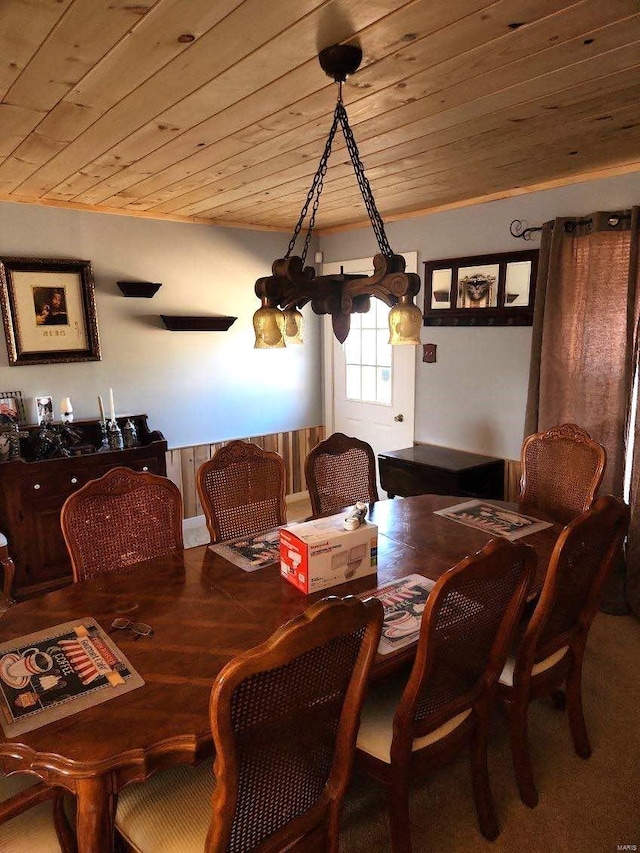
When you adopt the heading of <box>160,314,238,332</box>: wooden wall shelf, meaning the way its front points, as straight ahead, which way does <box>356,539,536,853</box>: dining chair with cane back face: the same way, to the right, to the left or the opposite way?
the opposite way

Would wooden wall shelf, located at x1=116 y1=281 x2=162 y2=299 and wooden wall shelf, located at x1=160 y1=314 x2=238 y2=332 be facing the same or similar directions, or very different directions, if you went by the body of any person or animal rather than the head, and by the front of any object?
same or similar directions

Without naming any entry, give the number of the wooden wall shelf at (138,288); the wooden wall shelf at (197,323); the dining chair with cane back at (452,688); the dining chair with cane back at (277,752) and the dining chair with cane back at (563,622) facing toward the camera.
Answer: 2

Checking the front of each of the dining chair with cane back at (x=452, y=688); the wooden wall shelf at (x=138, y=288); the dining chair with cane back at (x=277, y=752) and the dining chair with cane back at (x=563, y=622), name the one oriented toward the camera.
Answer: the wooden wall shelf

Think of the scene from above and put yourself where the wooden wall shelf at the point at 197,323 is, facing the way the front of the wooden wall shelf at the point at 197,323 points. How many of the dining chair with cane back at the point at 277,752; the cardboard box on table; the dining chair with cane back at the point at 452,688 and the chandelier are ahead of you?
4

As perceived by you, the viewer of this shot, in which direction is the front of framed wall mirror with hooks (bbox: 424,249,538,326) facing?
facing the viewer and to the left of the viewer

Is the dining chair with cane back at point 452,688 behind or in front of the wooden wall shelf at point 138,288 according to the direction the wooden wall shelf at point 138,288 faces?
in front

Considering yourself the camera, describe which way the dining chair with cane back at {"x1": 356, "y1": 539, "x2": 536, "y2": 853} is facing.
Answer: facing away from the viewer and to the left of the viewer

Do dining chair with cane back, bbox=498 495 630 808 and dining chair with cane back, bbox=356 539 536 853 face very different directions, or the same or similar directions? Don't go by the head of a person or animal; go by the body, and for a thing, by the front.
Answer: same or similar directions

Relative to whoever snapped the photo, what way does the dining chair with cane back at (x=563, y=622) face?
facing away from the viewer and to the left of the viewer

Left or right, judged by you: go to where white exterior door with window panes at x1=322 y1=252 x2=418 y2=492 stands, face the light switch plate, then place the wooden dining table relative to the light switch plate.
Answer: right

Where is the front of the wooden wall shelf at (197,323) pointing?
toward the camera

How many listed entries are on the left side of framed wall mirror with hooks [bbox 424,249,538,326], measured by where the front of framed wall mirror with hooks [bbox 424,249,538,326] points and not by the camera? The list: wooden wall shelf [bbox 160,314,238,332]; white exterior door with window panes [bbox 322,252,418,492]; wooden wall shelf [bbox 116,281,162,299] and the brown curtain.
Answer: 1

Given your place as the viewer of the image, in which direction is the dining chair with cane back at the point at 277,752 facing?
facing away from the viewer and to the left of the viewer

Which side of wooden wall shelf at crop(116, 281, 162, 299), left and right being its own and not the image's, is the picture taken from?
front

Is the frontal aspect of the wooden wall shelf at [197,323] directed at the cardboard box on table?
yes

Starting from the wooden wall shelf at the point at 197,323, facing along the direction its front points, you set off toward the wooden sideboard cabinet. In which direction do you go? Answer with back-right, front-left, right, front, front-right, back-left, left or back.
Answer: front-right

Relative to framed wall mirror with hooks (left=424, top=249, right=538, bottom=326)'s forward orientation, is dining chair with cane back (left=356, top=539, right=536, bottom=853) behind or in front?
in front

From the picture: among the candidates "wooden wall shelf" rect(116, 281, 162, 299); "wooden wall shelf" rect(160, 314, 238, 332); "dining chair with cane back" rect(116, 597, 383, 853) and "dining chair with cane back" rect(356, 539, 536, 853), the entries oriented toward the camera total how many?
2
